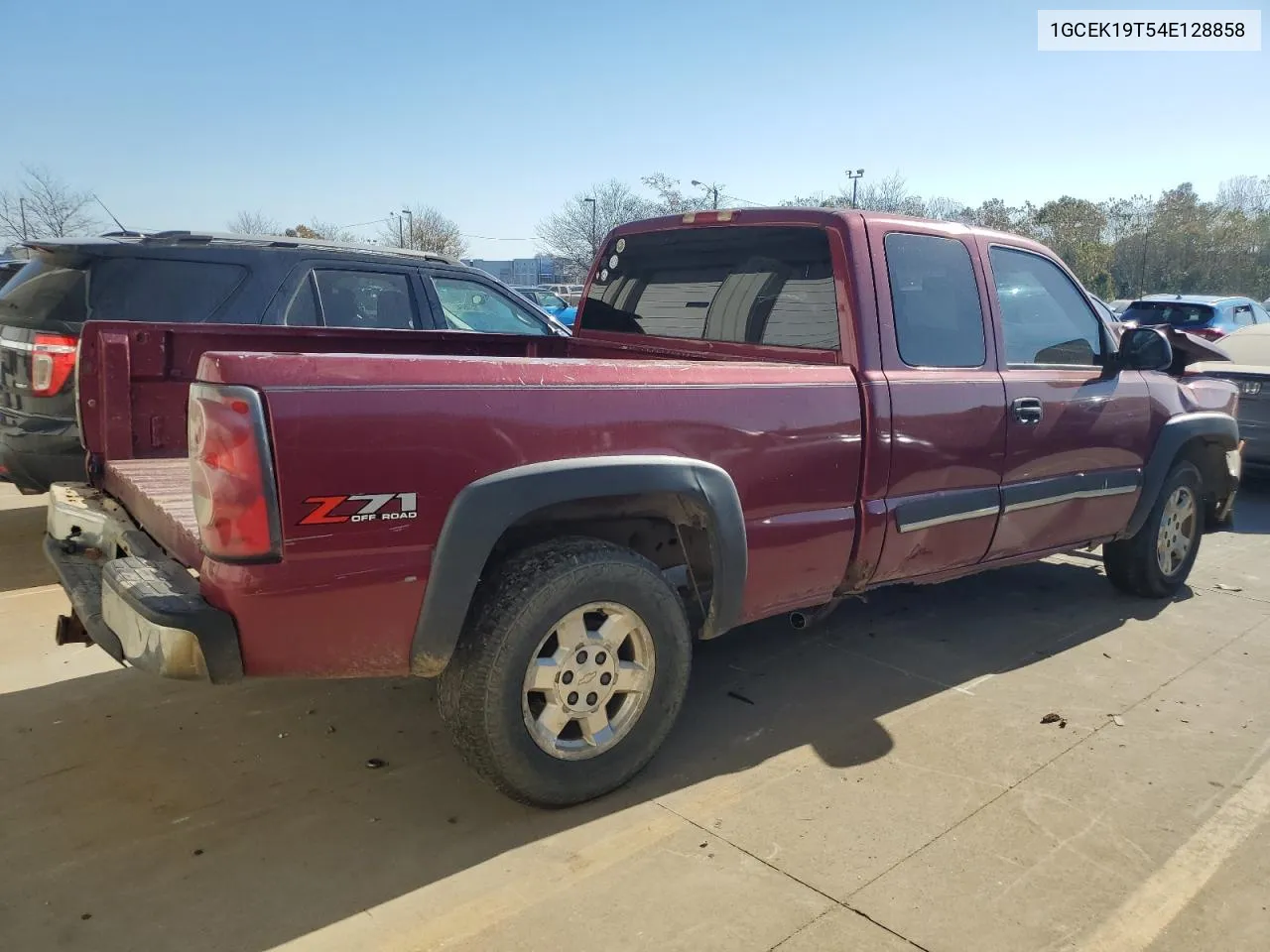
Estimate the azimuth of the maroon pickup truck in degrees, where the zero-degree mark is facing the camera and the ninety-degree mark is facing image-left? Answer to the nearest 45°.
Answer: approximately 225°

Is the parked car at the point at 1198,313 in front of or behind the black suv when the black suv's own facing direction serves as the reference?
in front

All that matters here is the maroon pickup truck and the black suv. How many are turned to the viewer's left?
0

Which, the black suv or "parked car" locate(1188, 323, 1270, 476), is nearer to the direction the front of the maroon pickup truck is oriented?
the parked car

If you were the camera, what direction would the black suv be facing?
facing away from the viewer and to the right of the viewer

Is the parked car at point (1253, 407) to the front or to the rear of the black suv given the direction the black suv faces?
to the front

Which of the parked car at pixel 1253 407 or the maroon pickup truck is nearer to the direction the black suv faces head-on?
the parked car

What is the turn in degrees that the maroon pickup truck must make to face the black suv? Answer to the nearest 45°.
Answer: approximately 90° to its left

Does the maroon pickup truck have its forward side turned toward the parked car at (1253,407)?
yes
